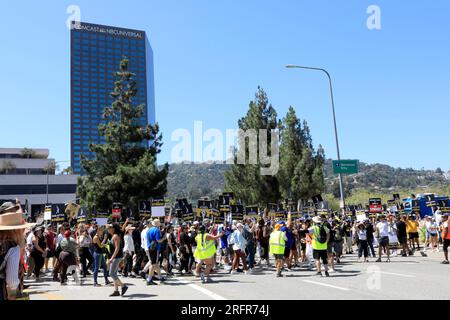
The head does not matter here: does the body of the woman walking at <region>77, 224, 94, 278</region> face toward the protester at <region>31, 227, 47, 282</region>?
no

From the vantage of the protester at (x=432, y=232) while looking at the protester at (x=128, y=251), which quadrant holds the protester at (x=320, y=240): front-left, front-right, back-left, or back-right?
front-left

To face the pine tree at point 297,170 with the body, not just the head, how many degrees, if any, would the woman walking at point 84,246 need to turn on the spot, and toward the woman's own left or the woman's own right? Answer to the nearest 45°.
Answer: approximately 90° to the woman's own left

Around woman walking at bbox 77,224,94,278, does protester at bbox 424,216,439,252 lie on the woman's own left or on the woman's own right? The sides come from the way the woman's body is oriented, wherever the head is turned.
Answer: on the woman's own left

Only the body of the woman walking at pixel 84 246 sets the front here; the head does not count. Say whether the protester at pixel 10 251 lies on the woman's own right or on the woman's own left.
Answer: on the woman's own right

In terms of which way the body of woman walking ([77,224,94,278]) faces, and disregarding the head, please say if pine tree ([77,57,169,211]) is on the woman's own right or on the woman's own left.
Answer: on the woman's own left

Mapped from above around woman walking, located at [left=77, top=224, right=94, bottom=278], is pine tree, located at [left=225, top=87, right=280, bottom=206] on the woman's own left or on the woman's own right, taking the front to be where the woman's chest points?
on the woman's own left
